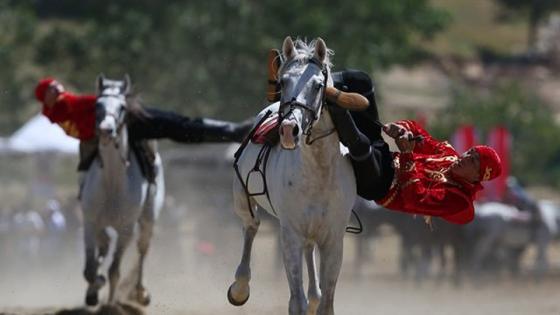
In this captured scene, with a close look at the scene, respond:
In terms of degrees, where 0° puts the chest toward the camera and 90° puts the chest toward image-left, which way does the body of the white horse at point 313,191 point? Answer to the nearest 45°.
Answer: approximately 0°

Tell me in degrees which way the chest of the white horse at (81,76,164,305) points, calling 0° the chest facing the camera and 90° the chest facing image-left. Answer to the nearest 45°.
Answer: approximately 0°

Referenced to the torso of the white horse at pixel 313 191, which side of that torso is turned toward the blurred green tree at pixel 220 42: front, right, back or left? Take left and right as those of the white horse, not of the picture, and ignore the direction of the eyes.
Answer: back

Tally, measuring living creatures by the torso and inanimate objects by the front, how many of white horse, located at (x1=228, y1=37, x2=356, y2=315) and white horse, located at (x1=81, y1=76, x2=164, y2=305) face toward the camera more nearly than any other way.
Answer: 2

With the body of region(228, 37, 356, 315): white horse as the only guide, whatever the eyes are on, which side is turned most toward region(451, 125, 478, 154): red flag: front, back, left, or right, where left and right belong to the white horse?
back
